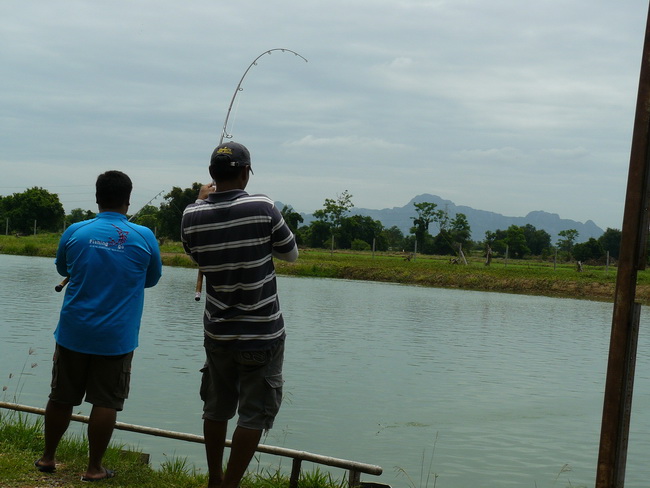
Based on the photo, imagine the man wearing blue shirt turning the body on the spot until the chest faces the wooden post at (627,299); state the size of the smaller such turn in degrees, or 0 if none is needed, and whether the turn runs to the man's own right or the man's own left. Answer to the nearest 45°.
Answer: approximately 135° to the man's own right

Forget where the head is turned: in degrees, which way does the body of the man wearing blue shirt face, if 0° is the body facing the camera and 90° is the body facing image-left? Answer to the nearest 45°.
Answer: approximately 180°

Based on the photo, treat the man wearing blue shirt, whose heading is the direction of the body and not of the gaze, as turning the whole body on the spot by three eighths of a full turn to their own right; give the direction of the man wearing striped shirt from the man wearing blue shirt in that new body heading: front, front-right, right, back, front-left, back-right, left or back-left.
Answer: front

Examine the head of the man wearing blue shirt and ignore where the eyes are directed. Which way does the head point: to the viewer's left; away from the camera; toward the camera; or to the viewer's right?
away from the camera
